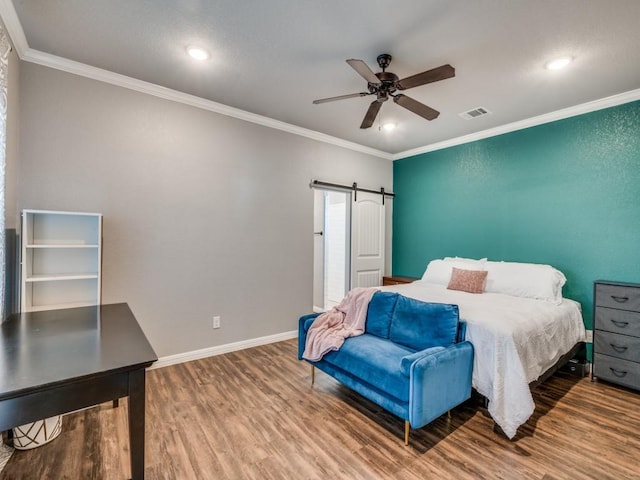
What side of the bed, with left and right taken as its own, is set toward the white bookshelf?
front

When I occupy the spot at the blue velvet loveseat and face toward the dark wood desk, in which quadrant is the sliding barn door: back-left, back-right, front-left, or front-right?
back-right

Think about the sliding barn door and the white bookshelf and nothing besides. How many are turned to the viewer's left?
0

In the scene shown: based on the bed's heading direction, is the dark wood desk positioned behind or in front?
in front

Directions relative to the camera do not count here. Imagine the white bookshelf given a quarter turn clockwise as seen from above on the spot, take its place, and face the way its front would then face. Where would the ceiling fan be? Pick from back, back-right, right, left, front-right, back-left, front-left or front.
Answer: back-left

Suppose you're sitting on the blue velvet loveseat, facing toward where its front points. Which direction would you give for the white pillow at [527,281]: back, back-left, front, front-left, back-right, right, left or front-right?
back

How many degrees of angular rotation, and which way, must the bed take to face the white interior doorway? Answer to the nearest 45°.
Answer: approximately 90° to its right

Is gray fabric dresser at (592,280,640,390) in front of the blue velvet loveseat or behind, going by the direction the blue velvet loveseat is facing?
behind

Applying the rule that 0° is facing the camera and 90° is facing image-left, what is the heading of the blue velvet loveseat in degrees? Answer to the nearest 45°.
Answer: approximately 45°

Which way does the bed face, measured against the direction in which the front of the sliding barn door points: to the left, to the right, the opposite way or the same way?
to the right
